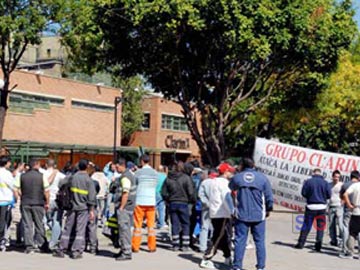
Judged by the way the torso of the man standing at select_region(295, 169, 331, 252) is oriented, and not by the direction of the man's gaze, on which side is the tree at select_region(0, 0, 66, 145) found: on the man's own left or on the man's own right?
on the man's own left

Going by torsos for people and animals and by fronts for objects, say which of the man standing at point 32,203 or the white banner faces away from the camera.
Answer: the man standing

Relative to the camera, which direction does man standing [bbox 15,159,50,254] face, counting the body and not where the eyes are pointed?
away from the camera

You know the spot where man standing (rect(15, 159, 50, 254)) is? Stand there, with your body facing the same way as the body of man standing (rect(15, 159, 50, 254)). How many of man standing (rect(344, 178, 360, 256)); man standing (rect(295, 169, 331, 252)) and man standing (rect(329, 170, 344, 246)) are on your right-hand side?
3

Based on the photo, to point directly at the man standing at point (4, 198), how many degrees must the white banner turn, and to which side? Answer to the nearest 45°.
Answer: approximately 45° to its right

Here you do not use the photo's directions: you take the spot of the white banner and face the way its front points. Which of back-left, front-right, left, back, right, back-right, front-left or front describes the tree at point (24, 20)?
right

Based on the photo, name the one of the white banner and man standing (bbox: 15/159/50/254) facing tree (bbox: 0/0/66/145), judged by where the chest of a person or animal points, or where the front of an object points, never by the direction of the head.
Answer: the man standing

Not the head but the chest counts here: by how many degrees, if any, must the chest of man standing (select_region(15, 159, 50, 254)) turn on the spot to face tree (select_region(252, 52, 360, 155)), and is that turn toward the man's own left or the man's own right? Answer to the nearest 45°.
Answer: approximately 45° to the man's own right

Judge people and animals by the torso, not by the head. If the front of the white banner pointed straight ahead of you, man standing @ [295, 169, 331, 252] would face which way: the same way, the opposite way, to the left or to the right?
the opposite way

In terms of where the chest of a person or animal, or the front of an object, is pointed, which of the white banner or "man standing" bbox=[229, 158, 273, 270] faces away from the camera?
the man standing

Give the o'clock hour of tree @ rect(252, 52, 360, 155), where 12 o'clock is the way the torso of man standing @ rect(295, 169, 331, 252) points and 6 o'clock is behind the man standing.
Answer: The tree is roughly at 12 o'clock from the man standing.

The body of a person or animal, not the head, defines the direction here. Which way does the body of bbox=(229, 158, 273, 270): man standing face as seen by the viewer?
away from the camera

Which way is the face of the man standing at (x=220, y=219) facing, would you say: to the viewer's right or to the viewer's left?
to the viewer's right
